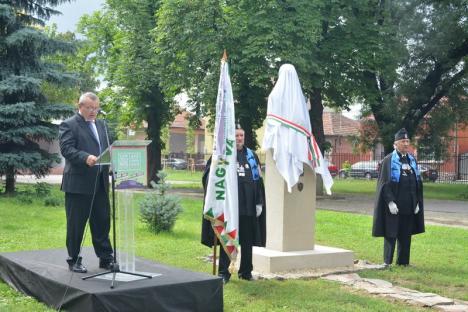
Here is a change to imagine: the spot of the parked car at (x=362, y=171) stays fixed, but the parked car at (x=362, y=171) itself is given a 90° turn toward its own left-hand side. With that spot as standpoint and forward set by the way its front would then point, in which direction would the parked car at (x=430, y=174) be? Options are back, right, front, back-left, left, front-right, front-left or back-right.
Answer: front-left

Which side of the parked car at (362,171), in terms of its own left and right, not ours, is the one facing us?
left

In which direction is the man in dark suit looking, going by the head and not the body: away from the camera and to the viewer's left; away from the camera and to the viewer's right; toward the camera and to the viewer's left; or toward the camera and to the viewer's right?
toward the camera and to the viewer's right

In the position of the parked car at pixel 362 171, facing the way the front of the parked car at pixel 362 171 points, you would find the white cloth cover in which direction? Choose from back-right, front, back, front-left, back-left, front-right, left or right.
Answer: left

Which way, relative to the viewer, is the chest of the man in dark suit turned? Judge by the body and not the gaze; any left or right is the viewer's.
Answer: facing the viewer and to the right of the viewer

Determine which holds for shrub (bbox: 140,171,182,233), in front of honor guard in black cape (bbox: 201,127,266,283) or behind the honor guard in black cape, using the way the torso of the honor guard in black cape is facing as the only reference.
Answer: behind

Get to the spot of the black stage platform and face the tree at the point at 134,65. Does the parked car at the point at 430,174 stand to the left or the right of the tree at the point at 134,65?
right

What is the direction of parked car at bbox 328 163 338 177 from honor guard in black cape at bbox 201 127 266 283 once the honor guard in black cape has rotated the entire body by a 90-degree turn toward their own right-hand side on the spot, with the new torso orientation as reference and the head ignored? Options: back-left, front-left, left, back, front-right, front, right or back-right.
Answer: right

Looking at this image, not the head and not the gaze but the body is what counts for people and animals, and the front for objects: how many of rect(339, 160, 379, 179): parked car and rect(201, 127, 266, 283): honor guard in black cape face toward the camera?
1

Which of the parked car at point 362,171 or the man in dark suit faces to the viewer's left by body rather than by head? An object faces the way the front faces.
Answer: the parked car

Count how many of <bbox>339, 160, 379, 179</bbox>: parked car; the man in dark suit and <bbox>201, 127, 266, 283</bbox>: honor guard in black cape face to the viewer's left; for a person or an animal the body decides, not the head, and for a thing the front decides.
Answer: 1

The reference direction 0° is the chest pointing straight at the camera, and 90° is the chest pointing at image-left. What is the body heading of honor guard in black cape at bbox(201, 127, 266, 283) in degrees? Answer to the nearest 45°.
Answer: approximately 0°

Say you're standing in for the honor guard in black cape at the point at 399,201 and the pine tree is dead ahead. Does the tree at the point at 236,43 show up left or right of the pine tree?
right

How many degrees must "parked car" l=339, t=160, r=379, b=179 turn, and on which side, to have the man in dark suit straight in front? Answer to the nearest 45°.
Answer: approximately 90° to its left
